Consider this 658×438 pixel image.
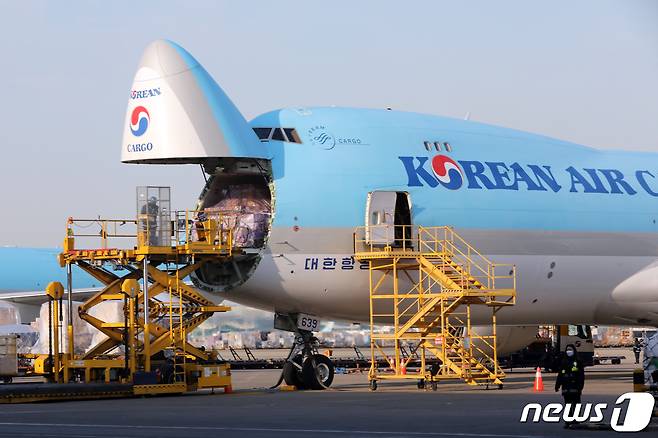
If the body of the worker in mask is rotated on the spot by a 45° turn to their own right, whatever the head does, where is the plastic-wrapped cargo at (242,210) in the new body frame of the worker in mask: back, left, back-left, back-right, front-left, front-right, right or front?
right

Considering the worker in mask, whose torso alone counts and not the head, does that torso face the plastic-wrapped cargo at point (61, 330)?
no

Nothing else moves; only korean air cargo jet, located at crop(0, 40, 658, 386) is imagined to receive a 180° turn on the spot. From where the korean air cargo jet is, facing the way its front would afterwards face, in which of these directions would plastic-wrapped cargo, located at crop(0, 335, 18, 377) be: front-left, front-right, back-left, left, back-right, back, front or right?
back-left

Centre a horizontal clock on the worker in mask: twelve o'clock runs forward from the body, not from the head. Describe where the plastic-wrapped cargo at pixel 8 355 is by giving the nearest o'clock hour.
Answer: The plastic-wrapped cargo is roughly at 4 o'clock from the worker in mask.

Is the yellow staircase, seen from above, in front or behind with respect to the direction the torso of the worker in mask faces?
behind

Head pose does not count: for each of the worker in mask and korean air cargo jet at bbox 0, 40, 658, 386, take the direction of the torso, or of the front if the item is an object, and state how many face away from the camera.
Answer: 0

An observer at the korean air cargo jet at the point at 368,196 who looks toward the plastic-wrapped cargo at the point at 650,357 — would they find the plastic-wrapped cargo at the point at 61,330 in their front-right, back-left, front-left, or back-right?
back-right

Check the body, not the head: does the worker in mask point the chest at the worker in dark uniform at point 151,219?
no

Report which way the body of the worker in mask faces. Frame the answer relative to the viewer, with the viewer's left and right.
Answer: facing the viewer

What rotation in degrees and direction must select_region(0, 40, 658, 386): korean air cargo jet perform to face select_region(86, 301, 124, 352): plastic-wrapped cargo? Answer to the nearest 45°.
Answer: approximately 45° to its right

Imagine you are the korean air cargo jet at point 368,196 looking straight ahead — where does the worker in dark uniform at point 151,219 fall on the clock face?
The worker in dark uniform is roughly at 1 o'clock from the korean air cargo jet.

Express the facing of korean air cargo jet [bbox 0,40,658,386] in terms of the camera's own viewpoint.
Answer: facing the viewer and to the left of the viewer
